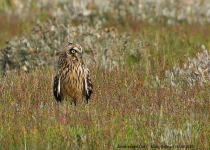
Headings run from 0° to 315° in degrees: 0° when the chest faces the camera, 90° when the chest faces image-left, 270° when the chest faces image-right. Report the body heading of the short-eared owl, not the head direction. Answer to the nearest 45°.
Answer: approximately 0°
